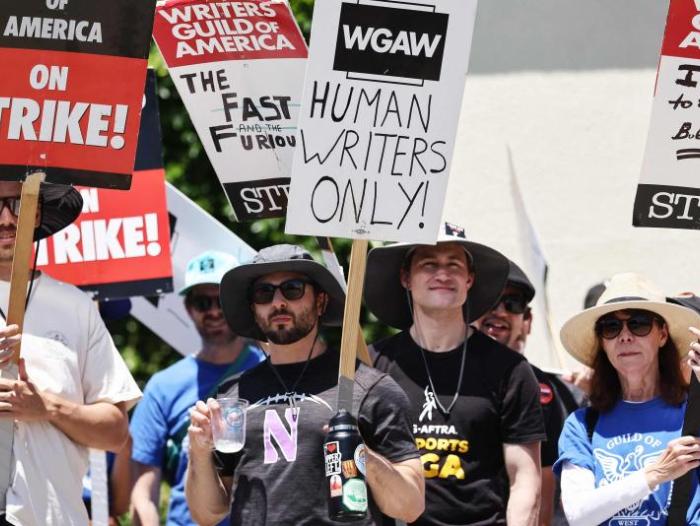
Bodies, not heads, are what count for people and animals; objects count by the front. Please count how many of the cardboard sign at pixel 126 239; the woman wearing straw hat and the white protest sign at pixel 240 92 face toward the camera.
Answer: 3

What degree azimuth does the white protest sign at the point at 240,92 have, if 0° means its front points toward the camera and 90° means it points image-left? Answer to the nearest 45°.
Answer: approximately 0°

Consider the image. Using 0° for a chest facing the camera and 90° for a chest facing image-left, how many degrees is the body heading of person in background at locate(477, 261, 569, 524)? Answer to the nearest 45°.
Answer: approximately 45°

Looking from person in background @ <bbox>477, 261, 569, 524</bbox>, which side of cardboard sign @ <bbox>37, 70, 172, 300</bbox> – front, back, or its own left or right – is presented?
left
